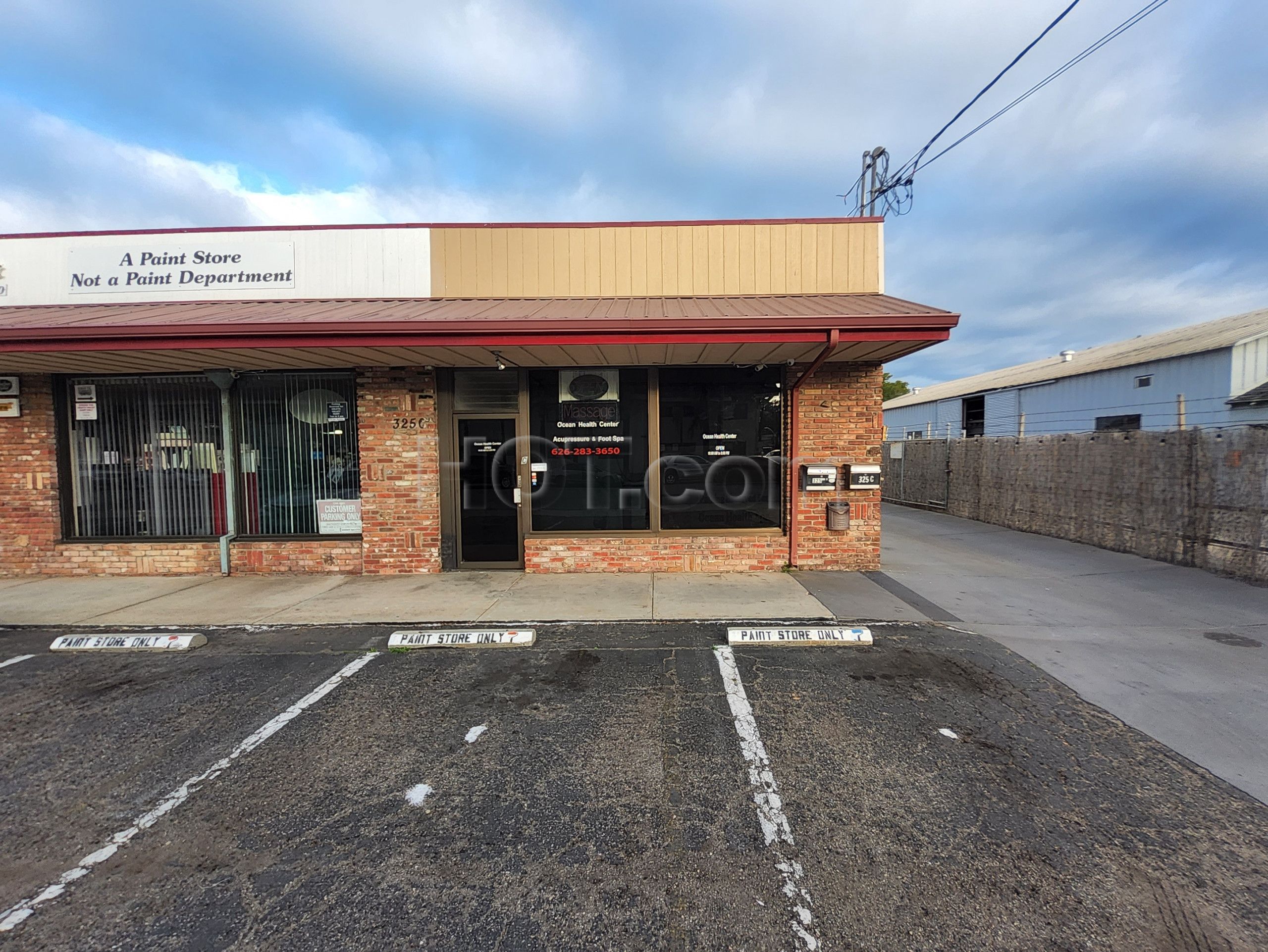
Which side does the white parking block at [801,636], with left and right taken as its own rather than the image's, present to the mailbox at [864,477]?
back

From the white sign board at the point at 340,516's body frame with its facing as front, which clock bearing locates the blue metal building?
The blue metal building is roughly at 9 o'clock from the white sign board.

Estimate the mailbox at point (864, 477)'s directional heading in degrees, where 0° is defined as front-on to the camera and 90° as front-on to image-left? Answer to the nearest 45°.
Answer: approximately 0°

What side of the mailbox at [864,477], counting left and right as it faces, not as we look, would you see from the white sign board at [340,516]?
right

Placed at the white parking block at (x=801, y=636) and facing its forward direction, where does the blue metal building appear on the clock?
The blue metal building is roughly at 7 o'clock from the white parking block.

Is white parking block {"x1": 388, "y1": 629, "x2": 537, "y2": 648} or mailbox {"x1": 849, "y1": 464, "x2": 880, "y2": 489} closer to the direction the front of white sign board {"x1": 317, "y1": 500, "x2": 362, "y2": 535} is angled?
the white parking block

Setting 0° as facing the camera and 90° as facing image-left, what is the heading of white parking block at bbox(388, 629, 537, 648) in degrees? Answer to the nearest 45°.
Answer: approximately 0°
